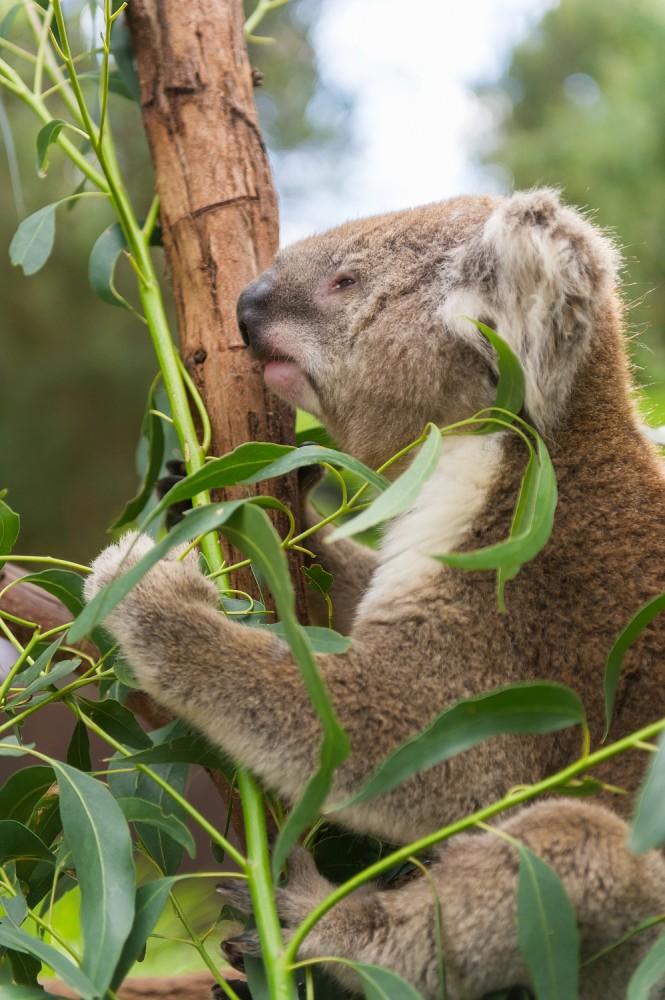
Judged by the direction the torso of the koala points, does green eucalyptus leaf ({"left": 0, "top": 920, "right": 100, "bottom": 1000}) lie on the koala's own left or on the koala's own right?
on the koala's own left

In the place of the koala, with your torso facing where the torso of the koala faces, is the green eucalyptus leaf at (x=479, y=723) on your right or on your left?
on your left

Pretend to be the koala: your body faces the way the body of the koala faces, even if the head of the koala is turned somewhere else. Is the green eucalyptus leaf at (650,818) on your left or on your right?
on your left

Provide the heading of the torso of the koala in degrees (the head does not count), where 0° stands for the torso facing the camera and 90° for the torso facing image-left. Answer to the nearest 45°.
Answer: approximately 90°

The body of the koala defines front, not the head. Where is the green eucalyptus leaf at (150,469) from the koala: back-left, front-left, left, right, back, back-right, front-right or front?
front-right

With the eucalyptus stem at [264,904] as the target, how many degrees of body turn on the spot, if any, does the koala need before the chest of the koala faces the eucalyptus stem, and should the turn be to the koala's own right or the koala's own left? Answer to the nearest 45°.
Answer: approximately 45° to the koala's own left

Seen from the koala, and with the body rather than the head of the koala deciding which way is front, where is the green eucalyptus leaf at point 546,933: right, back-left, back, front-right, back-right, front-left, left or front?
left
